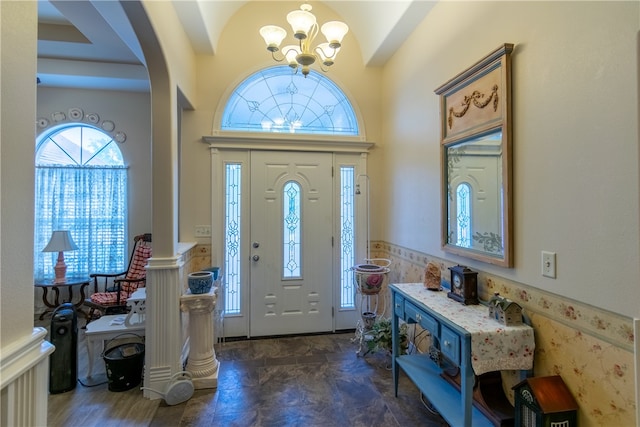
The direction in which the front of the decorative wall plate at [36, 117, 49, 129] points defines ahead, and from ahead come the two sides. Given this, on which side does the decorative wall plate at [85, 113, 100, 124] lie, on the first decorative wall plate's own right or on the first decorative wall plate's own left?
on the first decorative wall plate's own left

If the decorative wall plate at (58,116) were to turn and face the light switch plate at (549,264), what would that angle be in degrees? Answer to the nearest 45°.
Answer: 0° — it already faces it

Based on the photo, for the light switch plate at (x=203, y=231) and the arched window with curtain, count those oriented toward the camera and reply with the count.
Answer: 2

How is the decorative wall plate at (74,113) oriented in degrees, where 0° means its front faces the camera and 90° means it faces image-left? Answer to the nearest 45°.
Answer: approximately 0°

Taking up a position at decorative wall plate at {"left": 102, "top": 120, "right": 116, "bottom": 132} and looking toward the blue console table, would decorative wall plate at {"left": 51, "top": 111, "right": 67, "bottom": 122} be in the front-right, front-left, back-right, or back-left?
back-right
